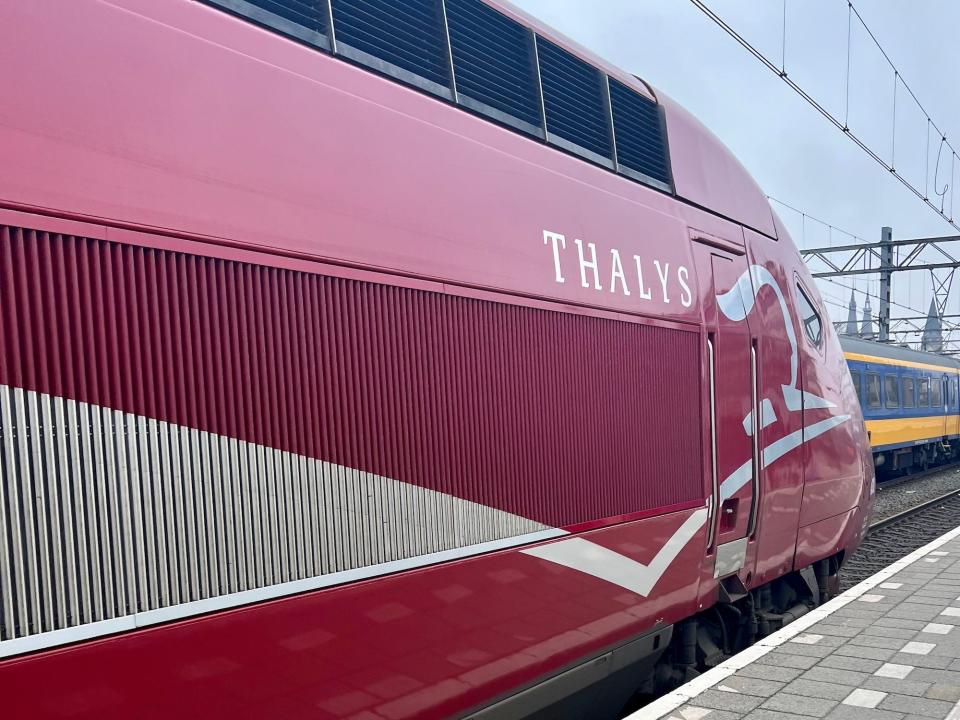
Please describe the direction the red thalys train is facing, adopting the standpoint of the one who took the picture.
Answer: facing away from the viewer and to the right of the viewer

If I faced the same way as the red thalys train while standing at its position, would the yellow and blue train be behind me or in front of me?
in front

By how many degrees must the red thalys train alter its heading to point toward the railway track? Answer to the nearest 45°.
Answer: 0° — it already faces it

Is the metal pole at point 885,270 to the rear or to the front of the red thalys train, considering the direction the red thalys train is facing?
to the front
